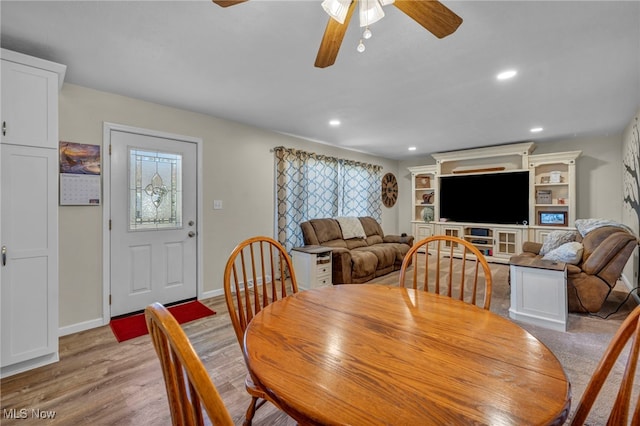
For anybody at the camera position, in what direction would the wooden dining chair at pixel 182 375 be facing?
facing away from the viewer and to the right of the viewer

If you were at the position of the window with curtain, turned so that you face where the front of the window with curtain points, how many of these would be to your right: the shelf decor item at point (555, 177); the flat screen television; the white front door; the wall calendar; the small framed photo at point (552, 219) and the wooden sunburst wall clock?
2

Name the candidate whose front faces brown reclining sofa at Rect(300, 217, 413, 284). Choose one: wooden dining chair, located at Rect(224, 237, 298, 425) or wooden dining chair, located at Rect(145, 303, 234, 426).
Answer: wooden dining chair, located at Rect(145, 303, 234, 426)

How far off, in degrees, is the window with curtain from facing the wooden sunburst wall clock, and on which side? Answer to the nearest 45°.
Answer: approximately 90° to its left

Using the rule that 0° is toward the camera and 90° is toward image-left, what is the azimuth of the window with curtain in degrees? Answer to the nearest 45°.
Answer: approximately 315°

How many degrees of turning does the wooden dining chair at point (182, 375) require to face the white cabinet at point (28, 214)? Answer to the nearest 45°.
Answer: approximately 90° to its left

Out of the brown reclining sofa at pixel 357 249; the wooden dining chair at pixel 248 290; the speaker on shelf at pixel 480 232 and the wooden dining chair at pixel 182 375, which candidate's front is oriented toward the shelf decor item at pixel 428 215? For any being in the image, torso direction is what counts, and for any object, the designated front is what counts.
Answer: the wooden dining chair at pixel 182 375

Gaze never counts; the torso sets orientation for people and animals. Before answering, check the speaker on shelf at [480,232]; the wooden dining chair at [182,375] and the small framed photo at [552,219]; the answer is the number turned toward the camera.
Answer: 2

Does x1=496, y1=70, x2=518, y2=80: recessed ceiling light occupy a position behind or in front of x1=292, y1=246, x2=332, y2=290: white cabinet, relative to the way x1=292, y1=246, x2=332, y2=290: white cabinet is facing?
in front

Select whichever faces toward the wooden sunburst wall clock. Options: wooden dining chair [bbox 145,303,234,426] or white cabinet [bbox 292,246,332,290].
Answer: the wooden dining chair

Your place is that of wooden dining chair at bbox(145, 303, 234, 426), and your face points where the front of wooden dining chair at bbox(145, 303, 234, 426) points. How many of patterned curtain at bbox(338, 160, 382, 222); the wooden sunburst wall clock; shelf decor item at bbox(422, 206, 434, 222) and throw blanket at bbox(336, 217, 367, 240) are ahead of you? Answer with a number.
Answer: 4

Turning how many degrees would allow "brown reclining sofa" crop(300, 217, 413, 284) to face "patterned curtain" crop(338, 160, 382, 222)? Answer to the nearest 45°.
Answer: approximately 135° to its left

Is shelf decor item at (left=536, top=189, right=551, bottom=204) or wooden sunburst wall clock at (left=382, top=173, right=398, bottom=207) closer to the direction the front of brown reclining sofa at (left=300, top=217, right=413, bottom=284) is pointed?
the shelf decor item

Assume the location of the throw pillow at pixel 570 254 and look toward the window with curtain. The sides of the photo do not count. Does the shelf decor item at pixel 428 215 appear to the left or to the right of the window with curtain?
right

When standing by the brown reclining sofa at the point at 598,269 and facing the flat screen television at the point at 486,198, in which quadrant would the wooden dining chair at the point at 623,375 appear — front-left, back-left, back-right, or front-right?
back-left

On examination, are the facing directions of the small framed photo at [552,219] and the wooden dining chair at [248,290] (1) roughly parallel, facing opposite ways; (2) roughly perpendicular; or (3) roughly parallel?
roughly perpendicular

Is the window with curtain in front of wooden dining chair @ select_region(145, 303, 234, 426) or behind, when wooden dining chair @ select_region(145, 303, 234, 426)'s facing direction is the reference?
in front

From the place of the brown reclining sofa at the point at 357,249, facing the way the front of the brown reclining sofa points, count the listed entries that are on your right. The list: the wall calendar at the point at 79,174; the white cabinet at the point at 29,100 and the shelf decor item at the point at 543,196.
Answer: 2
